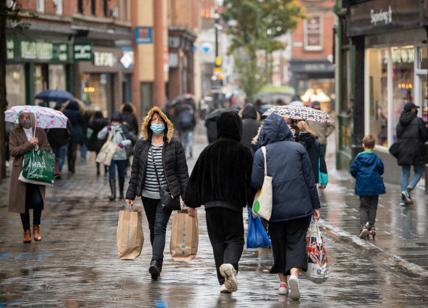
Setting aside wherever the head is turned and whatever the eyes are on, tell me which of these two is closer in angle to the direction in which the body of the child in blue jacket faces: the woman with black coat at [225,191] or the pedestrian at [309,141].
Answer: the pedestrian

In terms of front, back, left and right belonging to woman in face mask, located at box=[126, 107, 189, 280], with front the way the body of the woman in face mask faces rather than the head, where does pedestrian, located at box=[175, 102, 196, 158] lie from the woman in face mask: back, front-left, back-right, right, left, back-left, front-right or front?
back

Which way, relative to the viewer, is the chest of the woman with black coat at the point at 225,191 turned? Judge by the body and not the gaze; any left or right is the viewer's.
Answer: facing away from the viewer

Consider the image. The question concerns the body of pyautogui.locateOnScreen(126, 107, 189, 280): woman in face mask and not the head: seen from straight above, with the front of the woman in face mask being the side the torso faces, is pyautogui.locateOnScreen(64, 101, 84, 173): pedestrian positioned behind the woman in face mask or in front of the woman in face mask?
behind

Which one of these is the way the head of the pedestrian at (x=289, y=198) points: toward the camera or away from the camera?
away from the camera

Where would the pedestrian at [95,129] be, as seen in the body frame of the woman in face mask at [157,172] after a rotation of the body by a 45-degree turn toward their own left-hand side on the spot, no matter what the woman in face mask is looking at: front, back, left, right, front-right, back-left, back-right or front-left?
back-left

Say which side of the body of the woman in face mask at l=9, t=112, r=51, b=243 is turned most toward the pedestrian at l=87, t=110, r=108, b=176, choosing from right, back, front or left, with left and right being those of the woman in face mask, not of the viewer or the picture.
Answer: back

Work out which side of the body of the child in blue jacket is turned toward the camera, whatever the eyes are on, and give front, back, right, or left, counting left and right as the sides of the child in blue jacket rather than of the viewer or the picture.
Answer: back

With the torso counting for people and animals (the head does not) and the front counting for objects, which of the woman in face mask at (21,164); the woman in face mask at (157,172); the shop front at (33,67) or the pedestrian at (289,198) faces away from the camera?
the pedestrian

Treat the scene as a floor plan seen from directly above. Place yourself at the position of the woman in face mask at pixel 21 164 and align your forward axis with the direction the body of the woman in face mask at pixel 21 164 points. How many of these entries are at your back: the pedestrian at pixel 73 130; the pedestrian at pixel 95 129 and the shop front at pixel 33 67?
3

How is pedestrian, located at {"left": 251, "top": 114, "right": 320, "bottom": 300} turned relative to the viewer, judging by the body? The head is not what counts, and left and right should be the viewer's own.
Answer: facing away from the viewer

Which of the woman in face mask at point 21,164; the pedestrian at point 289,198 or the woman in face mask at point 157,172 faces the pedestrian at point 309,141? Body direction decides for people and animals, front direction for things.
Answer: the pedestrian at point 289,198

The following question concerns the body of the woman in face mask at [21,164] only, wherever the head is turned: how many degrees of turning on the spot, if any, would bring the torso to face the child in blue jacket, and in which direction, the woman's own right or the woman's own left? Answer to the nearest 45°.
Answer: approximately 90° to the woman's own left

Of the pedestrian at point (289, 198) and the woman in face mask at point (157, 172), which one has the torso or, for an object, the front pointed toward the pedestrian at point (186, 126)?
the pedestrian at point (289, 198)

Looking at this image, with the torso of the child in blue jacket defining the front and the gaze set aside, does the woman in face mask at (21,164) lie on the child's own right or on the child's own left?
on the child's own left
